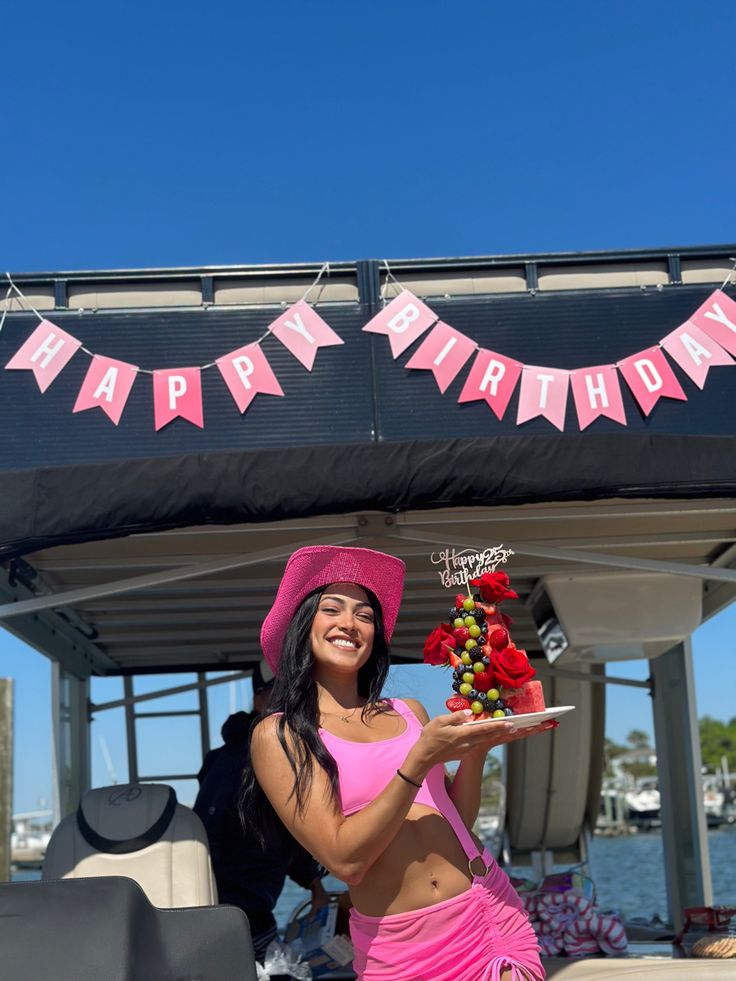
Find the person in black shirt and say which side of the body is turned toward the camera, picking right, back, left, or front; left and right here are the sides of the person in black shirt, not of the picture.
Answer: right

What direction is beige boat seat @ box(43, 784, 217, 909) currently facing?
toward the camera

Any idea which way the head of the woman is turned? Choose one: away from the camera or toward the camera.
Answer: toward the camera

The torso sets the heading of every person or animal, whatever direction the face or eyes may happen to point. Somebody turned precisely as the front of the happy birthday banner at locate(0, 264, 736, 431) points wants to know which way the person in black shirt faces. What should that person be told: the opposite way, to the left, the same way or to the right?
to the left

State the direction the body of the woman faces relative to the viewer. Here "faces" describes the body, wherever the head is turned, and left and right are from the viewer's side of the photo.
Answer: facing the viewer and to the right of the viewer

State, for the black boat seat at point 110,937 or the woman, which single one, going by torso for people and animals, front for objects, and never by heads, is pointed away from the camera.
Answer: the black boat seat

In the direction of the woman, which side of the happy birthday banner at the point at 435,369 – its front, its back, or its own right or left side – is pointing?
front

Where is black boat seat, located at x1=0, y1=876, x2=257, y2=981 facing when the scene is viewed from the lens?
facing away from the viewer
